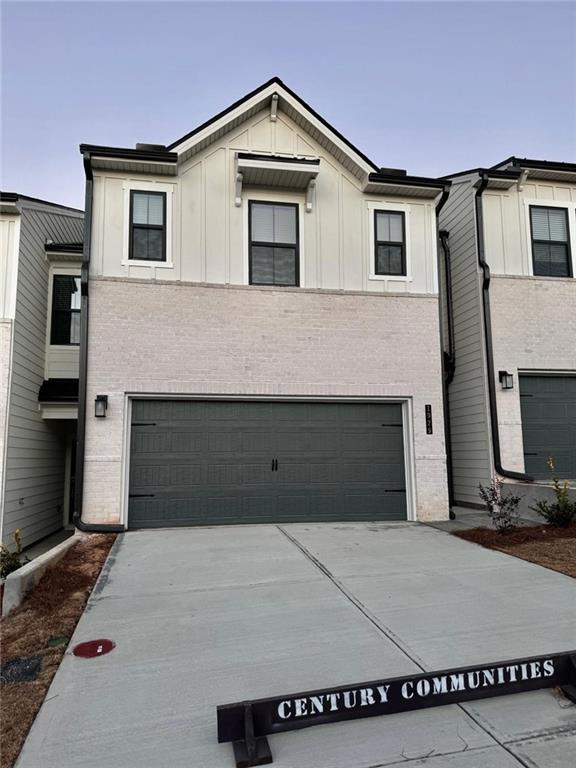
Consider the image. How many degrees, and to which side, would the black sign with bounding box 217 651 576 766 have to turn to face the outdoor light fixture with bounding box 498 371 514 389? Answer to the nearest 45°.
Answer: approximately 180°

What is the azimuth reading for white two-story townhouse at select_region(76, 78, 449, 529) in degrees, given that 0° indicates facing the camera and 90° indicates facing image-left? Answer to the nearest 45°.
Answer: approximately 0°

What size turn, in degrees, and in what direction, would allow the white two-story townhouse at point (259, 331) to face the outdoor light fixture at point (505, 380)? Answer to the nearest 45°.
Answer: approximately 90° to its left

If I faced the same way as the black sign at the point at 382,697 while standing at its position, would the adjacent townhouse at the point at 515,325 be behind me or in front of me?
behind

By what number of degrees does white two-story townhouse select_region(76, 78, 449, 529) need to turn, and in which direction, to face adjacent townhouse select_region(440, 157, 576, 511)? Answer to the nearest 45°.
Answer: approximately 90° to its left

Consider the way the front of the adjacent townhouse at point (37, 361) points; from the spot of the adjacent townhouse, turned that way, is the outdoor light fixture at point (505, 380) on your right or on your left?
on your left

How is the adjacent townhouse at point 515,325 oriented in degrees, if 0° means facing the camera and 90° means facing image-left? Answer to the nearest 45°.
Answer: approximately 0°

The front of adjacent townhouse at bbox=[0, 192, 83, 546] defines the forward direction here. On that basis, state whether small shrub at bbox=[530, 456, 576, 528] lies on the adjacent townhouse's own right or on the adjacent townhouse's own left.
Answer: on the adjacent townhouse's own left

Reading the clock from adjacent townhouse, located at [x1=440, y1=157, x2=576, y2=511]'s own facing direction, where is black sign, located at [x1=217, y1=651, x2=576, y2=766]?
The black sign is roughly at 12 o'clock from the adjacent townhouse.
